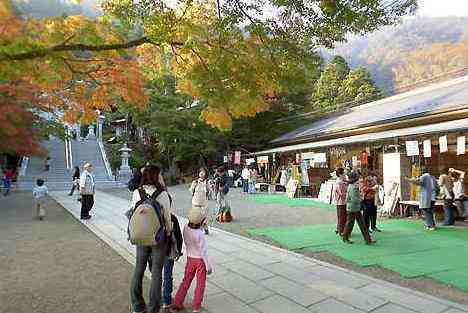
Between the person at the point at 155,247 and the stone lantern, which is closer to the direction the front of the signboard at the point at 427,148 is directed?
the person

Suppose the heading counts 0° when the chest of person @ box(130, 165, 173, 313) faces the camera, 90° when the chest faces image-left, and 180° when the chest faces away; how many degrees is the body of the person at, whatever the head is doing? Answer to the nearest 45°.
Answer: approximately 225°

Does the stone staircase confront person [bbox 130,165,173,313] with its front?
yes

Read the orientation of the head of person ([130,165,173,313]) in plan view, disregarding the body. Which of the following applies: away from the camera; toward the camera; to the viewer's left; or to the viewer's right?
away from the camera

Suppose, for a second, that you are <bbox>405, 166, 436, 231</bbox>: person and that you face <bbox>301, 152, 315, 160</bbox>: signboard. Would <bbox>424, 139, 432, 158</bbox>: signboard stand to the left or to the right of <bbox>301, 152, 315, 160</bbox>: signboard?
right

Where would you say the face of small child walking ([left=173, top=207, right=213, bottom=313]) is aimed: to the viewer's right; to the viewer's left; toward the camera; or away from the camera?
away from the camera
